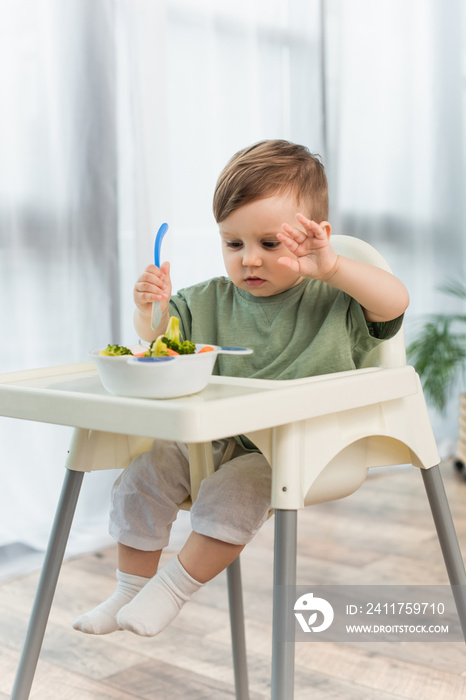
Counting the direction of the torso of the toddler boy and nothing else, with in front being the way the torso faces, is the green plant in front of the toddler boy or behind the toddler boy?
behind

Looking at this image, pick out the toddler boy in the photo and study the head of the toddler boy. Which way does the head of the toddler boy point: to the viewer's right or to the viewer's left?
to the viewer's left

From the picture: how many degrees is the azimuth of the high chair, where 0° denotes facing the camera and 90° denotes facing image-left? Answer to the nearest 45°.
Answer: approximately 45°
